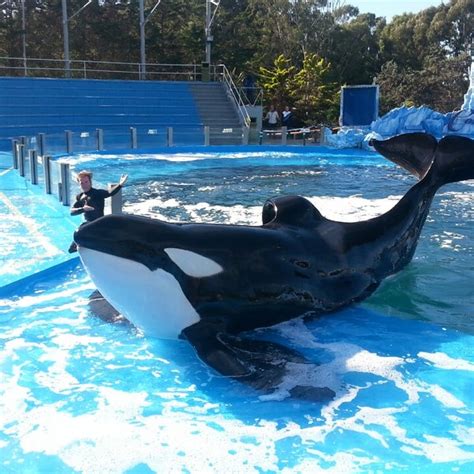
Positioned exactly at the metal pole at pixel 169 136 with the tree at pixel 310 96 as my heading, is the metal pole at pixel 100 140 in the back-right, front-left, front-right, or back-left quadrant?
back-left

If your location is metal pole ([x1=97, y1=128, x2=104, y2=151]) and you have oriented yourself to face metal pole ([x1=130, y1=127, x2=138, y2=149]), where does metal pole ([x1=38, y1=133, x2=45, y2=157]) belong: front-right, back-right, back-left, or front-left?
back-right

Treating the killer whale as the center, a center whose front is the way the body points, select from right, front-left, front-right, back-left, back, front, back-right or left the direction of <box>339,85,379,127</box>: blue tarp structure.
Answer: back-right

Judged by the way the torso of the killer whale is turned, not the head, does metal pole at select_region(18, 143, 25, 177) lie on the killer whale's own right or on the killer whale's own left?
on the killer whale's own right

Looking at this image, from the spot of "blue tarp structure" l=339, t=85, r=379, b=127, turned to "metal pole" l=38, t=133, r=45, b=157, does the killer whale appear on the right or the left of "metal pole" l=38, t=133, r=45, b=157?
left

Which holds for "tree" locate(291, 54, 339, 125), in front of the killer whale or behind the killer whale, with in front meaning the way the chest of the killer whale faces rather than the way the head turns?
behind

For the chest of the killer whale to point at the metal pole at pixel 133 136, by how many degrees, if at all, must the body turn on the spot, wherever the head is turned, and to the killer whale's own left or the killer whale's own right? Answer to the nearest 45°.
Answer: approximately 135° to the killer whale's own right

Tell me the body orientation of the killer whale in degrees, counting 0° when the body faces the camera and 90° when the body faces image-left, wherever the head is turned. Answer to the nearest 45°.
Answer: approximately 45°
